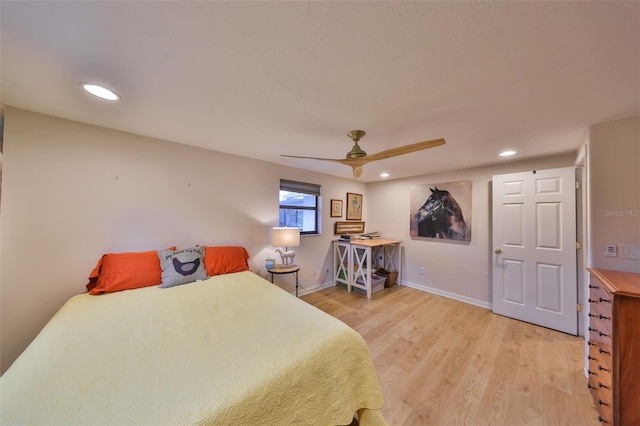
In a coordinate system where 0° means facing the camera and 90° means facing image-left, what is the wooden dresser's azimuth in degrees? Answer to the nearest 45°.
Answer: approximately 90°

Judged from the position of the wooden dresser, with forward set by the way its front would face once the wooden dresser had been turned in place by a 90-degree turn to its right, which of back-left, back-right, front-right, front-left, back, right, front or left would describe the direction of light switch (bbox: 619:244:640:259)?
front

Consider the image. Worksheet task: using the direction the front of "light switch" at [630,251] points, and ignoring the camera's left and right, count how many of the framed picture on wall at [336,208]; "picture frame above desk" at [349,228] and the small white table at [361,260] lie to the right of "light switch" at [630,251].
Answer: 3

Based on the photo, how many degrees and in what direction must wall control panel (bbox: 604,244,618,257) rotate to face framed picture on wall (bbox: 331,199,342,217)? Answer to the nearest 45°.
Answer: approximately 90° to its right

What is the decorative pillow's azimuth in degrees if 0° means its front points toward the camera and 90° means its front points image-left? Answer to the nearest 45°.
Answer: approximately 0°

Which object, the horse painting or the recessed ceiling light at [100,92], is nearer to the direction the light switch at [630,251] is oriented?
the recessed ceiling light

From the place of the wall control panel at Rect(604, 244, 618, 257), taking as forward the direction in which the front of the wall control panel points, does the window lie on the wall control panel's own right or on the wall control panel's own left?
on the wall control panel's own right

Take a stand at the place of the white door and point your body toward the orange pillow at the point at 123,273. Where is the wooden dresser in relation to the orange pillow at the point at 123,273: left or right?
left

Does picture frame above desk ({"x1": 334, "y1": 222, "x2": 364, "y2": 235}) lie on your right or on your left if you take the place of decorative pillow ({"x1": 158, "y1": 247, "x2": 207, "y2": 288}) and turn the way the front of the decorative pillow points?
on your left

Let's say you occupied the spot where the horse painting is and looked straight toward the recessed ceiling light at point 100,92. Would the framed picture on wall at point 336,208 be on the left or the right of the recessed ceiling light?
right
